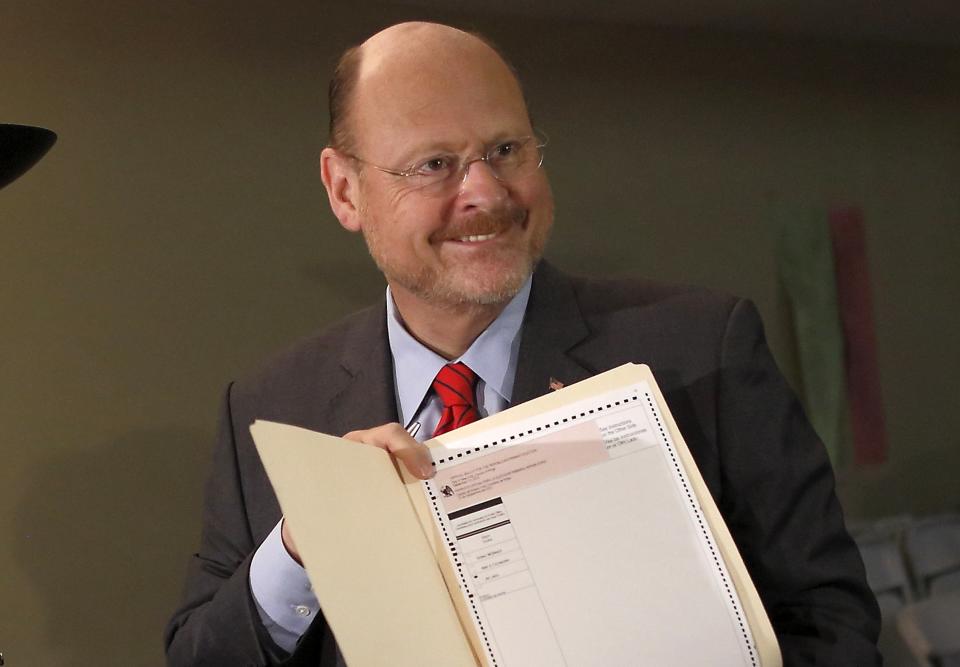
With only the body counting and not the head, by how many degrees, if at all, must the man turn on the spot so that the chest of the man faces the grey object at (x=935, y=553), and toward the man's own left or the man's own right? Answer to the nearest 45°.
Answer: approximately 135° to the man's own left

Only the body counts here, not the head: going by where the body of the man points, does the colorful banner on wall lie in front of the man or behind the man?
behind

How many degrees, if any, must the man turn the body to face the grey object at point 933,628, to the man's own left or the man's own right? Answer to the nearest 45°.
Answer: approximately 135° to the man's own left

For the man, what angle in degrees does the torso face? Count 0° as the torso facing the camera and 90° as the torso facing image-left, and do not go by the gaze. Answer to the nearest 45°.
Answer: approximately 0°
